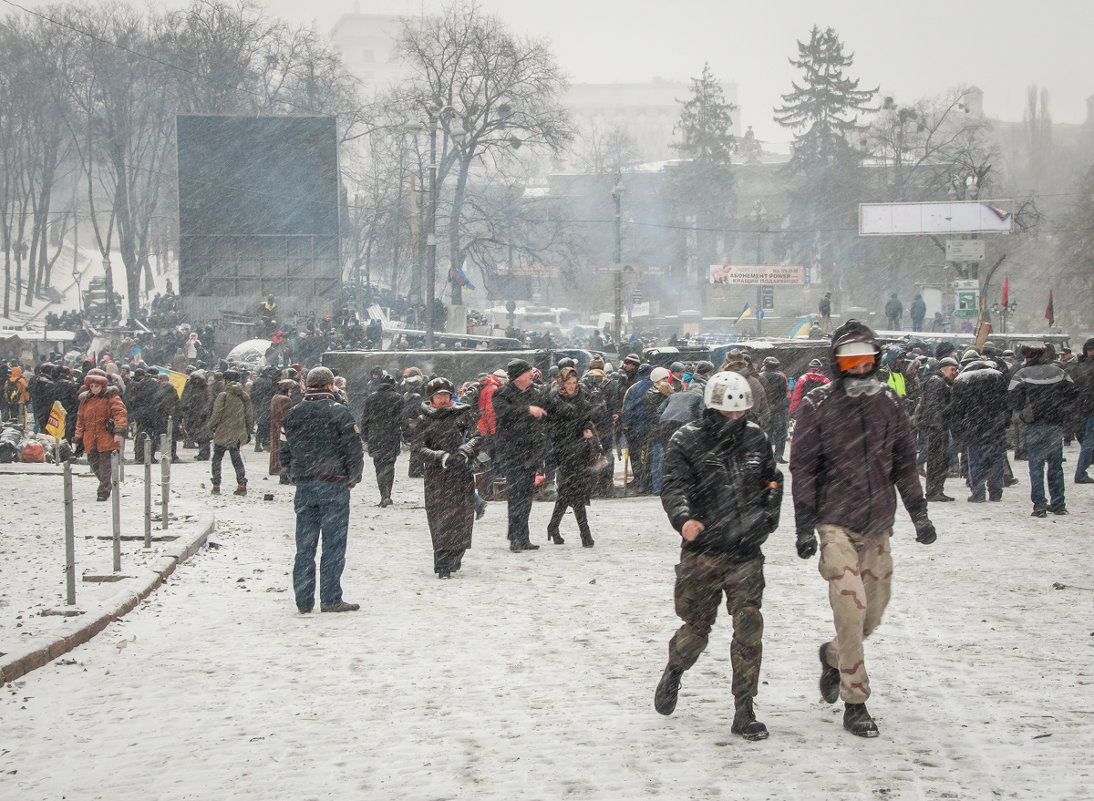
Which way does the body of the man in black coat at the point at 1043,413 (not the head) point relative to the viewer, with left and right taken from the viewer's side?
facing away from the viewer

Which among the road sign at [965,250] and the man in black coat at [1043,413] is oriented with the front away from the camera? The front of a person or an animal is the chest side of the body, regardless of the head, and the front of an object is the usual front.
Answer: the man in black coat

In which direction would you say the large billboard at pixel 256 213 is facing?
toward the camera

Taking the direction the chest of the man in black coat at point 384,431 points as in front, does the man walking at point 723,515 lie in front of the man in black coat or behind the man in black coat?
behind

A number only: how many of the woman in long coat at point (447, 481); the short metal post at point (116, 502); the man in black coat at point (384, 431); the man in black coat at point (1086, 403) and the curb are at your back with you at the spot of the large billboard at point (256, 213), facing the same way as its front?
0

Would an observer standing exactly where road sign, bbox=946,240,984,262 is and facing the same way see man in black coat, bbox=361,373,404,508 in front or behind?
in front

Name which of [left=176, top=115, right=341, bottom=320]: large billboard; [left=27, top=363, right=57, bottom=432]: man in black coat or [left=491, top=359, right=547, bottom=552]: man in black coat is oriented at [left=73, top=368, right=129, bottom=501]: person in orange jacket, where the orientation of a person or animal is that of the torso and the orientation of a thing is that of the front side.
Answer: the large billboard

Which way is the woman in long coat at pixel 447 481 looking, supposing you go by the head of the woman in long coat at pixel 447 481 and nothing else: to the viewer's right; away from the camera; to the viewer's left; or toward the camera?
toward the camera

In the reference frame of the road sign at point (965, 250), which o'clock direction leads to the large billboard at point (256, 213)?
The large billboard is roughly at 2 o'clock from the road sign.

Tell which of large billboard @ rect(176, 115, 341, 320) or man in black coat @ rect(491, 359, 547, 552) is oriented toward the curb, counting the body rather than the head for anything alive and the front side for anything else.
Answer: the large billboard

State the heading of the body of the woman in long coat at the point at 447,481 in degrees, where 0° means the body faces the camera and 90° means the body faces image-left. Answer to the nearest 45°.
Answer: approximately 0°

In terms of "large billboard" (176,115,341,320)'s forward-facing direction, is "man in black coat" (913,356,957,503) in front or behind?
in front

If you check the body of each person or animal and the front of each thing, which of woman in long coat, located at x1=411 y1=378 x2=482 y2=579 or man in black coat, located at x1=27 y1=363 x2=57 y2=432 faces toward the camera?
the woman in long coat
